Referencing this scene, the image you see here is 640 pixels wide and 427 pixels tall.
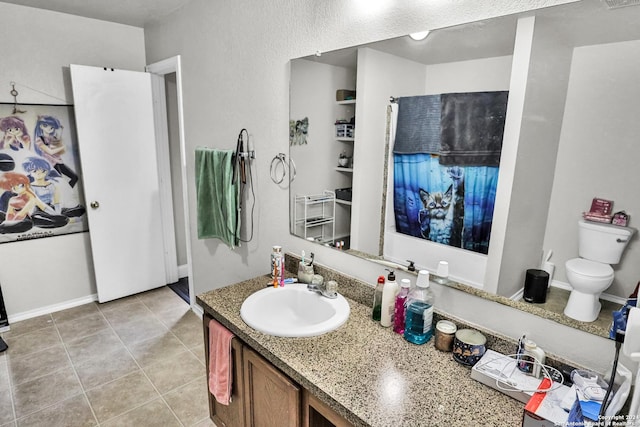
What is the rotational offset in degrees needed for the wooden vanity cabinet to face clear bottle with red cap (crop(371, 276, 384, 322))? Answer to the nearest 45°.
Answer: approximately 135° to its left

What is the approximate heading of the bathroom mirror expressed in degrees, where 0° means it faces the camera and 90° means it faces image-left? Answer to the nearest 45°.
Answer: approximately 45°

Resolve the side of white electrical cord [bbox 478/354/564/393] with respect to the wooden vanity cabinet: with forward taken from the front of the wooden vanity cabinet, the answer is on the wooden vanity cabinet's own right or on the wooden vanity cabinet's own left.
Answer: on the wooden vanity cabinet's own left

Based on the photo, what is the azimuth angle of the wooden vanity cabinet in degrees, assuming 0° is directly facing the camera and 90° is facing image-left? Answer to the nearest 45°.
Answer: approximately 45°
